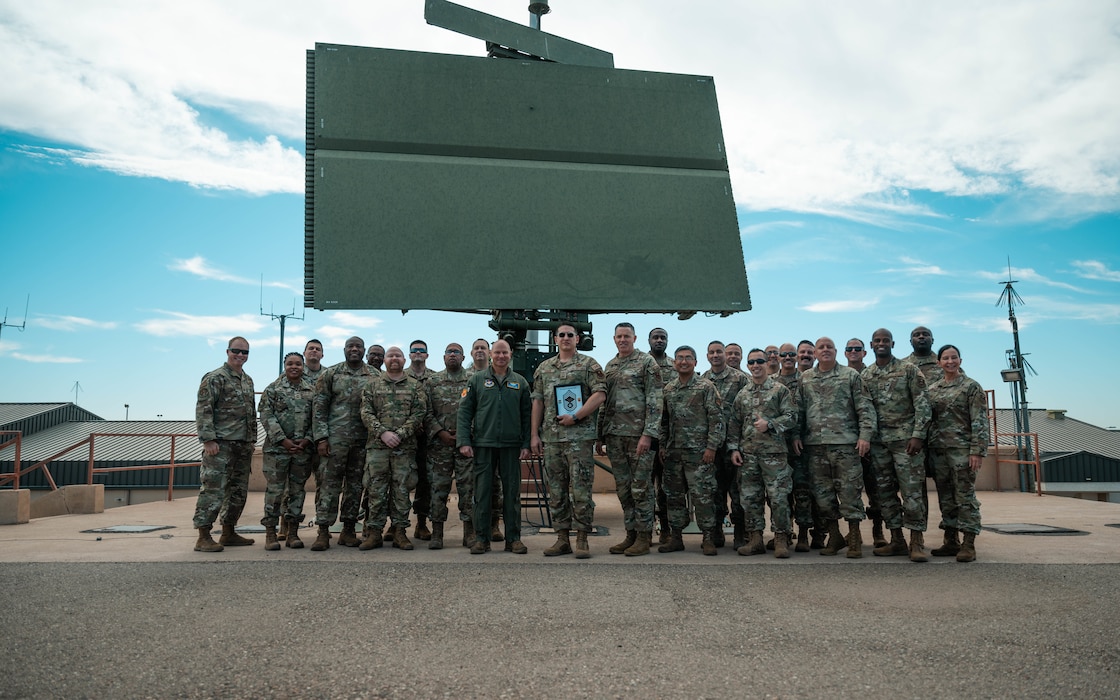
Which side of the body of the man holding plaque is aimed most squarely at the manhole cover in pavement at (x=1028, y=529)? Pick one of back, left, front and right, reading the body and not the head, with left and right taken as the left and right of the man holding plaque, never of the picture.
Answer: left

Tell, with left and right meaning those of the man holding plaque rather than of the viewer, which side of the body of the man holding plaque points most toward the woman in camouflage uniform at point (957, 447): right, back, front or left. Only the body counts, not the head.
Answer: left

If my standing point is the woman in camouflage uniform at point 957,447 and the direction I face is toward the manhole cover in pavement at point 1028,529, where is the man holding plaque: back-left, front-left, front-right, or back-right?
back-left

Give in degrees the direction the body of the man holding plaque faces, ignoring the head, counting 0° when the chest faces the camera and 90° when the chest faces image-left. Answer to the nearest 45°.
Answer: approximately 0°

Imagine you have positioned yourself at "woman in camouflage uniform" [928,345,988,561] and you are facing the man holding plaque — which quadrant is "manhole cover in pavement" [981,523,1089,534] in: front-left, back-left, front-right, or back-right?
back-right
